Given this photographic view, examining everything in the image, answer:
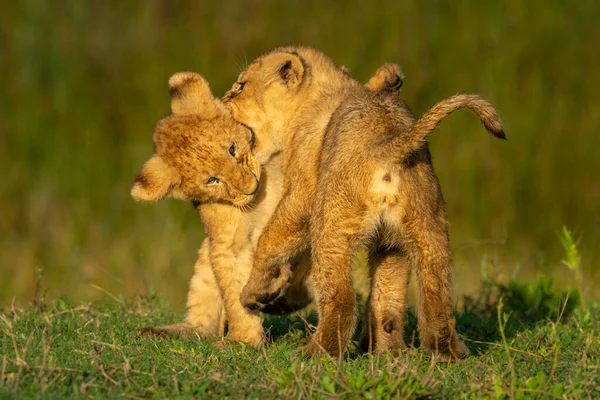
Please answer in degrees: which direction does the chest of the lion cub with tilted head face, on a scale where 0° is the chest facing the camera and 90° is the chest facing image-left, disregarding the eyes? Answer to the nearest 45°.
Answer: approximately 315°

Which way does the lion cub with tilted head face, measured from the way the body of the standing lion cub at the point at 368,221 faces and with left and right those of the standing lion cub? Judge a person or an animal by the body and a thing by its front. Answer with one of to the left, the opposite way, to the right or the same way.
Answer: the opposite way

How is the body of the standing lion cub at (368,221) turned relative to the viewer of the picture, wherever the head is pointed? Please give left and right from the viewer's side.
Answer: facing away from the viewer and to the left of the viewer
